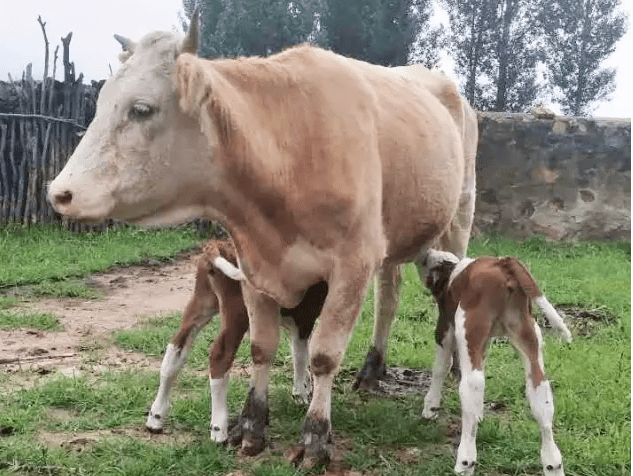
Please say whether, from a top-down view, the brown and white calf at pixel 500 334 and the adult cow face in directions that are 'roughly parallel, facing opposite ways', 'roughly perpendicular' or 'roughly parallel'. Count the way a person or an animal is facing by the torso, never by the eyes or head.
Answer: roughly perpendicular

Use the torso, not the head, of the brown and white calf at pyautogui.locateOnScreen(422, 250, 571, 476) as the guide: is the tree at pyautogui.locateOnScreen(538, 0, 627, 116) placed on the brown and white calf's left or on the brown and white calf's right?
on the brown and white calf's right

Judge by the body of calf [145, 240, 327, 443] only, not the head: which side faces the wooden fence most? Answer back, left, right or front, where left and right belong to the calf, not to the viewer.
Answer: left

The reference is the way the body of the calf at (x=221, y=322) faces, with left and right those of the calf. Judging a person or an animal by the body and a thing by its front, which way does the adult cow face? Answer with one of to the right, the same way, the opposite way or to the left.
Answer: the opposite way

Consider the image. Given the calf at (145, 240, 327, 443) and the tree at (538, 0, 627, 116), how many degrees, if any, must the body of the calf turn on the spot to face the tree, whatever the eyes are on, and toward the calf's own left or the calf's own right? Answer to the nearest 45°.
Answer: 0° — it already faces it

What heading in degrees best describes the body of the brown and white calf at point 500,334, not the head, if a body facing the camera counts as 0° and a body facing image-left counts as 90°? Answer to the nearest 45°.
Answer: approximately 135°

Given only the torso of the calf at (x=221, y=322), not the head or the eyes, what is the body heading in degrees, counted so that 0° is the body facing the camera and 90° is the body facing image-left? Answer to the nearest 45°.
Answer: approximately 225°

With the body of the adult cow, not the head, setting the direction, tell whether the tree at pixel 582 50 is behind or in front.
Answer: behind

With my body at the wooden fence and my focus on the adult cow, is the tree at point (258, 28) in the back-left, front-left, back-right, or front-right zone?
back-left

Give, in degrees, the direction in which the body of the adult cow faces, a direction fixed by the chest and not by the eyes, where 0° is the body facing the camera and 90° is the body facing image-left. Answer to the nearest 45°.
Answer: approximately 45°

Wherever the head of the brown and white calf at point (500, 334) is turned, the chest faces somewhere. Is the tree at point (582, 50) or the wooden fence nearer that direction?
the wooden fence

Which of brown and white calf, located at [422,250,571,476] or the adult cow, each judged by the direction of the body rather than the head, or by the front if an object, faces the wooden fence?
the brown and white calf
